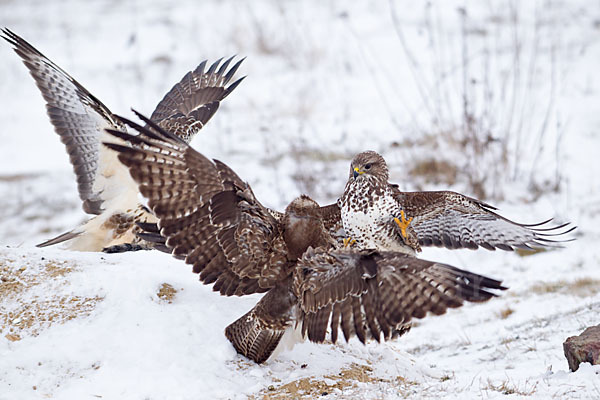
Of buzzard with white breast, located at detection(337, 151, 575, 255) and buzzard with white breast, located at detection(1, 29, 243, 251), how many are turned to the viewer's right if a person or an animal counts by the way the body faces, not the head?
1

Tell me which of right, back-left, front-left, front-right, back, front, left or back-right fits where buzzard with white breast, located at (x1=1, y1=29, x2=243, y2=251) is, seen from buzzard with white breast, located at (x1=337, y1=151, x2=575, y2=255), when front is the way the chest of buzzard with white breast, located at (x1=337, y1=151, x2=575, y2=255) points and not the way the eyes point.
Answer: front-right

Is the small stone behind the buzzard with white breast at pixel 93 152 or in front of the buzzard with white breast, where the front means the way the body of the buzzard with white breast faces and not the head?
in front

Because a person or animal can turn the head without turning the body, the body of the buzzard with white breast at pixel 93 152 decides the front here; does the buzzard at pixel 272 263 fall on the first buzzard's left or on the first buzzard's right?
on the first buzzard's right

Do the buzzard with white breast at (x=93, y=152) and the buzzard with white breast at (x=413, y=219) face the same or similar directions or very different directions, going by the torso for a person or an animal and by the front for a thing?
very different directions

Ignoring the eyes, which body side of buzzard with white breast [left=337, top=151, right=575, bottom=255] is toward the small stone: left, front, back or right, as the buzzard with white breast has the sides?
left

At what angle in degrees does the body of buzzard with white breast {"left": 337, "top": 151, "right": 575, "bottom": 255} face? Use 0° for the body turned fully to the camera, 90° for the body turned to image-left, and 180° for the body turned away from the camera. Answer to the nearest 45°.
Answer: approximately 45°

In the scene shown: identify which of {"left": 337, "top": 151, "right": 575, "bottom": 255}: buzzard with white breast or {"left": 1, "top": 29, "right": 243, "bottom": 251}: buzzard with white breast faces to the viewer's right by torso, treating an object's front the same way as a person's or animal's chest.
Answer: {"left": 1, "top": 29, "right": 243, "bottom": 251}: buzzard with white breast

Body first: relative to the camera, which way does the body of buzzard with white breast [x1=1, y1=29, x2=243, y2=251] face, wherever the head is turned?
to the viewer's right

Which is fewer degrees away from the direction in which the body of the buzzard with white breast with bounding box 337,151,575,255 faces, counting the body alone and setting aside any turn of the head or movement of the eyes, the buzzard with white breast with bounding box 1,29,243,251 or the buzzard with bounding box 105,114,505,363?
the buzzard
